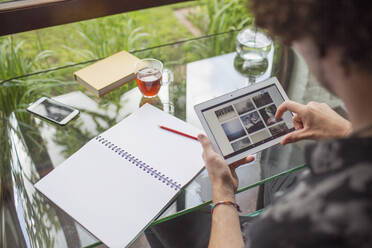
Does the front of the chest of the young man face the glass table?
yes

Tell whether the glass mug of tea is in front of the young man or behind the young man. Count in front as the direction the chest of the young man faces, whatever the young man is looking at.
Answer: in front

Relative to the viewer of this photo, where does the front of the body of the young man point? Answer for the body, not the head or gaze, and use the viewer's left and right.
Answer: facing away from the viewer and to the left of the viewer

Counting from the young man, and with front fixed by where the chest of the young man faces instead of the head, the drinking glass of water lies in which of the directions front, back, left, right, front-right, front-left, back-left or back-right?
front-right

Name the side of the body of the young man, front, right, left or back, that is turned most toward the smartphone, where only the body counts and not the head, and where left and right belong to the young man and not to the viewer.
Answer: front

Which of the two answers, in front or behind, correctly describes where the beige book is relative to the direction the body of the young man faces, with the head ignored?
in front

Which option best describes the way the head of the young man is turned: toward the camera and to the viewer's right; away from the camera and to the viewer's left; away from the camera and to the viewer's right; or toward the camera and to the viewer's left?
away from the camera and to the viewer's left
